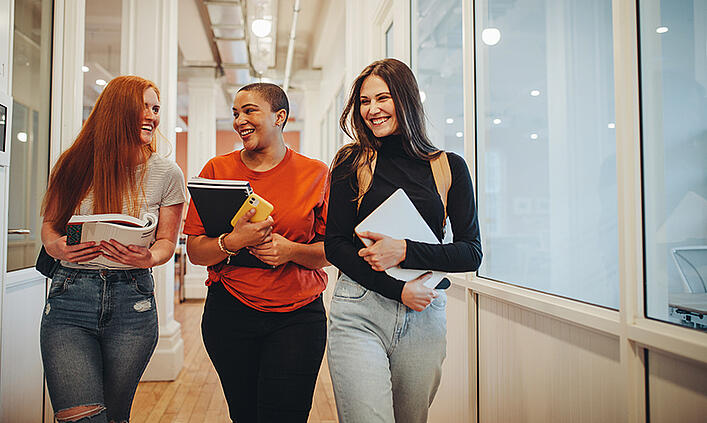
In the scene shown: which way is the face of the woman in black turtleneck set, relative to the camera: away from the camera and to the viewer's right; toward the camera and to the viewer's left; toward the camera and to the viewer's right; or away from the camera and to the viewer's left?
toward the camera and to the viewer's left

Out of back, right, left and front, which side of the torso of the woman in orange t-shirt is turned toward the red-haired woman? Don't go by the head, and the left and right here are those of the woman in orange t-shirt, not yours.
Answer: right

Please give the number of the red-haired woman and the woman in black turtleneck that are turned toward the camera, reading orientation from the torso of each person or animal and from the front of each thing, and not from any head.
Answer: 2

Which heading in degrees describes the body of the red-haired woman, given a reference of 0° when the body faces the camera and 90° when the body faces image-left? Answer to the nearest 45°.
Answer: approximately 0°

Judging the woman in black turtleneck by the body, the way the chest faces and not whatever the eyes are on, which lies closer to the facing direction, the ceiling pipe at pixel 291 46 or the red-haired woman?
the red-haired woman

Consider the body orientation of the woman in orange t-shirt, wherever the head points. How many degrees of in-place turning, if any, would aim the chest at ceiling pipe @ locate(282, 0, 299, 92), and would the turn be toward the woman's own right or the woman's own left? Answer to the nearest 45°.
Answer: approximately 180°

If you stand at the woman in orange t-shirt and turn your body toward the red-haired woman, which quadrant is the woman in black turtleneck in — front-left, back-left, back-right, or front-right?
back-left

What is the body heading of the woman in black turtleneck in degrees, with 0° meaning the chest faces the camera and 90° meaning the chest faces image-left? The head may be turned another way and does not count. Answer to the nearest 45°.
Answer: approximately 0°

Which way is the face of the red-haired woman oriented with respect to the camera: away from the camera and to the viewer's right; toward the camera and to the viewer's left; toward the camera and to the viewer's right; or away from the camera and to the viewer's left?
toward the camera and to the viewer's right

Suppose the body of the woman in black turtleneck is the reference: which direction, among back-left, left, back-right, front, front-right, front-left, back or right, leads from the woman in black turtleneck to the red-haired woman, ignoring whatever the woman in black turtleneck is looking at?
right

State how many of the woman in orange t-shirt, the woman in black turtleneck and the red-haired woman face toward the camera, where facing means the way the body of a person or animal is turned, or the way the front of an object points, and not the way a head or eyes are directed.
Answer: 3

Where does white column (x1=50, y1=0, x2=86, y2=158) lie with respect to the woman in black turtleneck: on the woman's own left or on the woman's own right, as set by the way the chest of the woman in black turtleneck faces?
on the woman's own right
